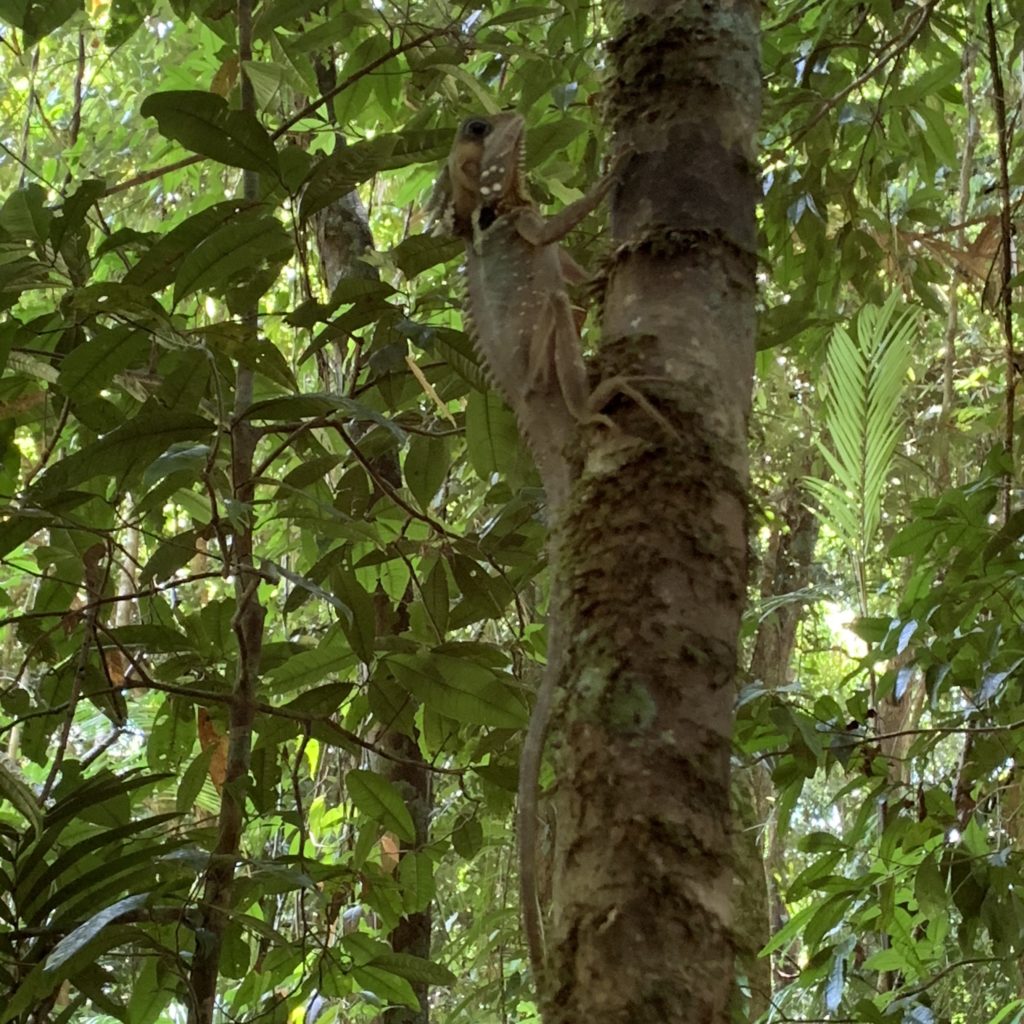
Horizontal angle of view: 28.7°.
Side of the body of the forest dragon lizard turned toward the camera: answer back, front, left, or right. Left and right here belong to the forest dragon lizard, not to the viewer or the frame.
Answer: right
